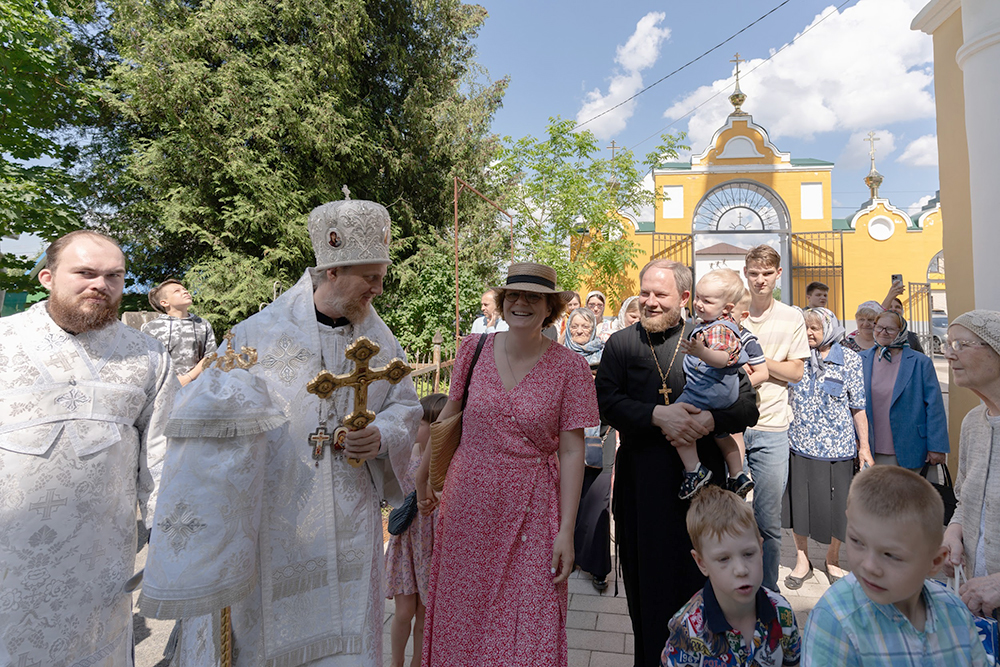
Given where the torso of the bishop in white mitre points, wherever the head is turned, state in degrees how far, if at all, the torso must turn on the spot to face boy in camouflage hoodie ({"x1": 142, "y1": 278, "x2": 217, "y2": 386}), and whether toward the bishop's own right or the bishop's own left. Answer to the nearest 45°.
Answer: approximately 135° to the bishop's own left

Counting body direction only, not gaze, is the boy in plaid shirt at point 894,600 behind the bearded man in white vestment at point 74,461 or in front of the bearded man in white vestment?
in front

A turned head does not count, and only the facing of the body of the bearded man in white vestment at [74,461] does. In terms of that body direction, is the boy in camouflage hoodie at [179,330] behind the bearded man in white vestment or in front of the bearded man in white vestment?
behind

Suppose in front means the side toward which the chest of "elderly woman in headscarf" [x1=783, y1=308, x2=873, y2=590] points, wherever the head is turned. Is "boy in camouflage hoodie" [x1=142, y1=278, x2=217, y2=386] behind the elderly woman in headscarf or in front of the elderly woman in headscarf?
in front

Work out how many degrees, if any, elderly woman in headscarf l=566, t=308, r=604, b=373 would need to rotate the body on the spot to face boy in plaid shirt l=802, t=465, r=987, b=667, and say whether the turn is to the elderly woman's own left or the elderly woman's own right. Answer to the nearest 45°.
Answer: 0° — they already face them

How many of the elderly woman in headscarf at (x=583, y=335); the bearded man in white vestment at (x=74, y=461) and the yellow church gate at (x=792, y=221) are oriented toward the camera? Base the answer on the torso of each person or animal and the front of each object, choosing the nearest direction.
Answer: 3

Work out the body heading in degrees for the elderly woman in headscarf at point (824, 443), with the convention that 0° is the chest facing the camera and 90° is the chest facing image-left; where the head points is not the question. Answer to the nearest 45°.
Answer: approximately 45°

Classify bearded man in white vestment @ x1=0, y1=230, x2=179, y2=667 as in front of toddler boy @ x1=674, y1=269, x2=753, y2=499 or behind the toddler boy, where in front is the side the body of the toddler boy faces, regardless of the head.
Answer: in front

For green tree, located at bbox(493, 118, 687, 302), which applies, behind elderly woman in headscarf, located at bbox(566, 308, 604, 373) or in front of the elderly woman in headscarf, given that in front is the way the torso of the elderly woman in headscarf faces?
behind

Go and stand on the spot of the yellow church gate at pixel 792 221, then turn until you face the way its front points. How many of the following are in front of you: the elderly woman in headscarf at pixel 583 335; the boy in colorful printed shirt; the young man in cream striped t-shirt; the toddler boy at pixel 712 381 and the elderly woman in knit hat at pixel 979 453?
5

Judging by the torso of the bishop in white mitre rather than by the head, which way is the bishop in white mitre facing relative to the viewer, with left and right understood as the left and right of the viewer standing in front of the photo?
facing the viewer and to the right of the viewer

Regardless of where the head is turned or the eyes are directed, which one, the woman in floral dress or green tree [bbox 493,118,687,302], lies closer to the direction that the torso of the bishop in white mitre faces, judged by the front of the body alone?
the woman in floral dress

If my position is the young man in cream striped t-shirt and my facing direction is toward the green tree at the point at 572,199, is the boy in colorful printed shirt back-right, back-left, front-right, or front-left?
back-left

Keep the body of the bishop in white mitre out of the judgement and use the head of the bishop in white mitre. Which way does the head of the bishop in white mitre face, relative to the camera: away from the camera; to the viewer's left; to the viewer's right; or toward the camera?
to the viewer's right

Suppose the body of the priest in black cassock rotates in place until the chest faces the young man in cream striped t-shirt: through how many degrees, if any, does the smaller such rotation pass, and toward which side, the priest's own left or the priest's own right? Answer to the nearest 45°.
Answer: approximately 135° to the priest's own left
